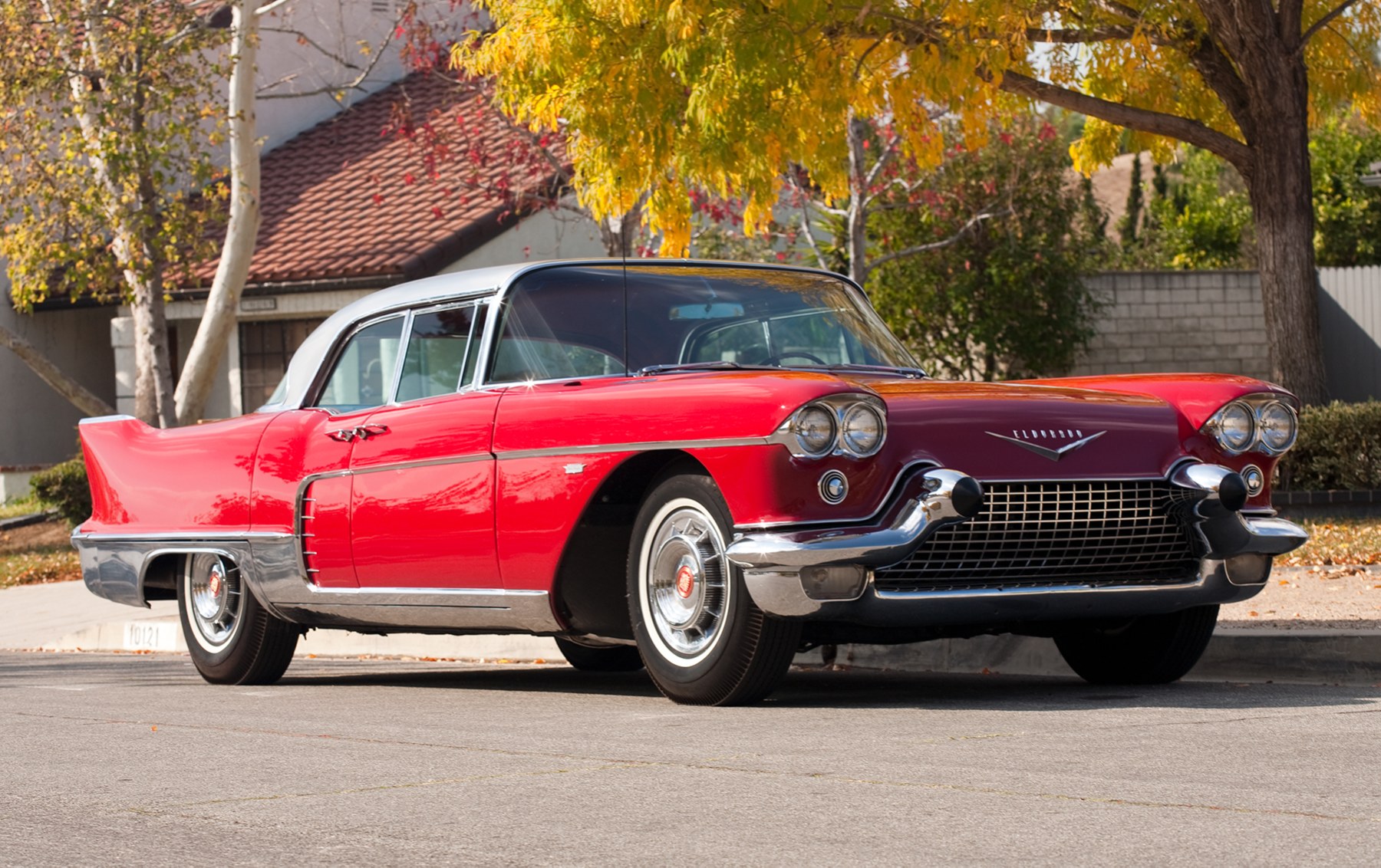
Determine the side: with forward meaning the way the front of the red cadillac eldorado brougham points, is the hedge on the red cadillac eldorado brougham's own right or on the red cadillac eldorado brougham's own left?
on the red cadillac eldorado brougham's own left

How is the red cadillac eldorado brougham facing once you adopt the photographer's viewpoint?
facing the viewer and to the right of the viewer

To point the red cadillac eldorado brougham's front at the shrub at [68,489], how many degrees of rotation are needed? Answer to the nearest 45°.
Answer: approximately 180°
